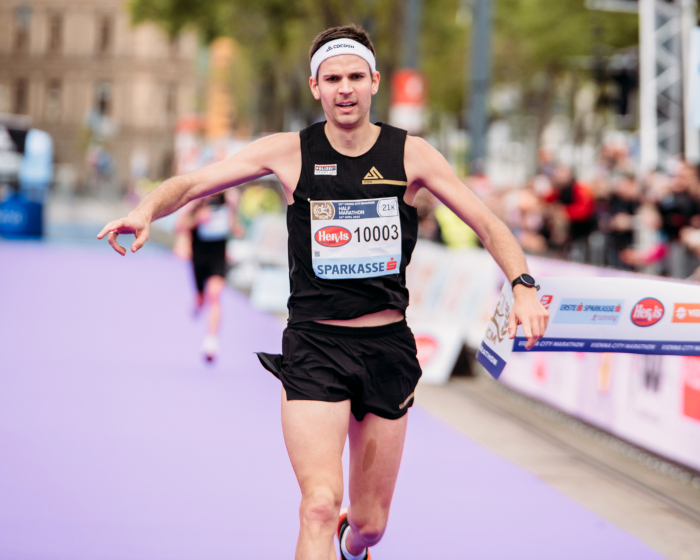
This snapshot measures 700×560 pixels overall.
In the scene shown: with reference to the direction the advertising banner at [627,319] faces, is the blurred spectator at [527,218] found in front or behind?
behind

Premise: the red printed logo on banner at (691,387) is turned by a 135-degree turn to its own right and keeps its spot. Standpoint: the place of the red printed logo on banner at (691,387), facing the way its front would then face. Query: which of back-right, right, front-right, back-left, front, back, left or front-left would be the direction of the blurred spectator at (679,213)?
front

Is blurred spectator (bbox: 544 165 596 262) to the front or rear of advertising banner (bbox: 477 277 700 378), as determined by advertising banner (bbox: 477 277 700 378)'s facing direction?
to the rear

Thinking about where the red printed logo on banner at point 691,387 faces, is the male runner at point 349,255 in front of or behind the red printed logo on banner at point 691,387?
in front

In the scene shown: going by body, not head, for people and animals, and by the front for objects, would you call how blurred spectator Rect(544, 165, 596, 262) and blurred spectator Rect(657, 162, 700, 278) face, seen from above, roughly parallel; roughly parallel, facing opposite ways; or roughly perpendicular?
roughly parallel

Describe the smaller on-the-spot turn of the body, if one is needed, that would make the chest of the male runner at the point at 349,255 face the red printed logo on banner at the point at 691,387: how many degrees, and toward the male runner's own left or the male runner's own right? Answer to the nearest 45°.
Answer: approximately 135° to the male runner's own left

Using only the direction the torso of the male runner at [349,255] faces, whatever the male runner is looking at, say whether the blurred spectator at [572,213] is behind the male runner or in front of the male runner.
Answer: behind

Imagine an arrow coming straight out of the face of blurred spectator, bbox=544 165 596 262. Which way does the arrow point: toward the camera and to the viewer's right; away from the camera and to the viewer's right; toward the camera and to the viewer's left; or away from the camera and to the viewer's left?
toward the camera and to the viewer's left

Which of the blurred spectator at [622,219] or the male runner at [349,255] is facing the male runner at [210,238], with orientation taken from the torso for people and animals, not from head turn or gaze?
the blurred spectator

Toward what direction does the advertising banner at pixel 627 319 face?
toward the camera

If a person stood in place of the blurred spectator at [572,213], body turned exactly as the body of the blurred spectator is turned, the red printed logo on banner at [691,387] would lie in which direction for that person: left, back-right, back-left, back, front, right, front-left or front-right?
front-left

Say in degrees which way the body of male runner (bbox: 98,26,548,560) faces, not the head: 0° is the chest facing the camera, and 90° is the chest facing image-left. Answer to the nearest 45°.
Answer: approximately 0°
